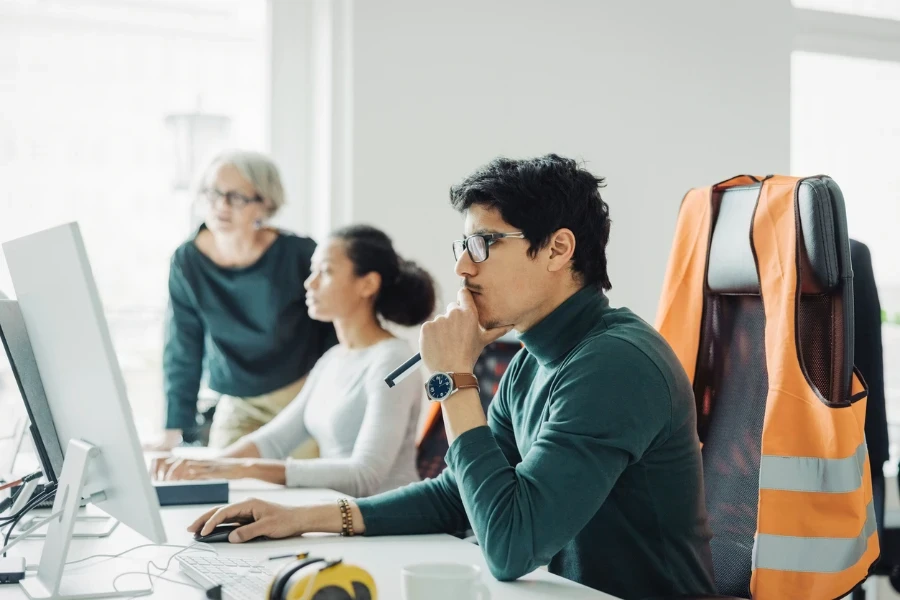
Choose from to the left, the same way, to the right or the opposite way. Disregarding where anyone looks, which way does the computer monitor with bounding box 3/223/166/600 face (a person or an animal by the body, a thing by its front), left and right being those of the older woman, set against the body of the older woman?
the opposite way

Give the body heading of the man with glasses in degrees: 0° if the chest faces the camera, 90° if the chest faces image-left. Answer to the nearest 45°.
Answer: approximately 90°

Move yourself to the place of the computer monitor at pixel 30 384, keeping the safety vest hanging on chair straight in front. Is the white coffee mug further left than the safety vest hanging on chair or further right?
right

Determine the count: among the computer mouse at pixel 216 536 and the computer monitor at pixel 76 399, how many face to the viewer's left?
1

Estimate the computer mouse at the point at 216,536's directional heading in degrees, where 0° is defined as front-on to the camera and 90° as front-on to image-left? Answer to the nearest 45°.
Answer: approximately 90°

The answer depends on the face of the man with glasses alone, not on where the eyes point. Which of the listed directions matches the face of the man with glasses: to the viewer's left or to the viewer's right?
to the viewer's left

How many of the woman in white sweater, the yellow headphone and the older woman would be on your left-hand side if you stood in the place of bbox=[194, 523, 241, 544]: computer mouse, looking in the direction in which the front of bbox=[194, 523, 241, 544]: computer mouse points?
1

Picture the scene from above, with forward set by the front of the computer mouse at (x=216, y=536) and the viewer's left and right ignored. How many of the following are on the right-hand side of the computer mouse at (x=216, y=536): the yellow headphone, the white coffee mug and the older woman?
1

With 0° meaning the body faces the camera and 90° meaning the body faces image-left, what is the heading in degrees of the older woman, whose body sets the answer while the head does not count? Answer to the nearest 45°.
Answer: approximately 45°
